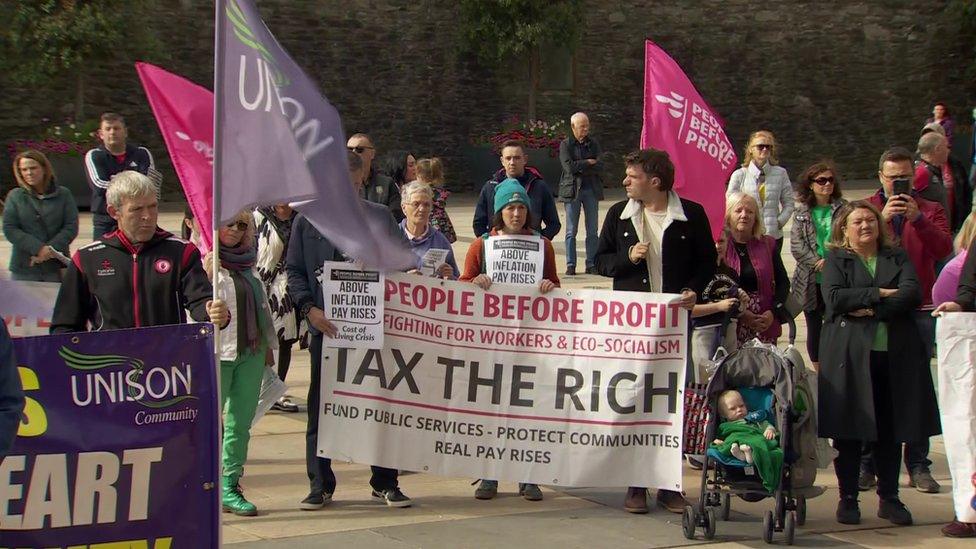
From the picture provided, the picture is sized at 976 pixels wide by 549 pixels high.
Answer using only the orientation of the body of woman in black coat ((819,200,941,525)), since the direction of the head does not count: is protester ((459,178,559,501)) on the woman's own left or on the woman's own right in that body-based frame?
on the woman's own right

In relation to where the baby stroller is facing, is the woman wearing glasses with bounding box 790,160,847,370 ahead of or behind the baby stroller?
behind

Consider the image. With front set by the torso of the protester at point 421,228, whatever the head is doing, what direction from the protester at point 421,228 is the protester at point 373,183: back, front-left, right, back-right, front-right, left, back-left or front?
back

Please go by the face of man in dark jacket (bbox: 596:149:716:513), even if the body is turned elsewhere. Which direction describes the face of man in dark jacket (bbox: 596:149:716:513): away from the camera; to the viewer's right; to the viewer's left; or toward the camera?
to the viewer's left

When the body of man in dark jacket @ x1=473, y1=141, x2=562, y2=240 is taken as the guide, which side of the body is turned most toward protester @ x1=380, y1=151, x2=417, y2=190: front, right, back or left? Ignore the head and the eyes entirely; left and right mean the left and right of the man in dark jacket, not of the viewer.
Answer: right

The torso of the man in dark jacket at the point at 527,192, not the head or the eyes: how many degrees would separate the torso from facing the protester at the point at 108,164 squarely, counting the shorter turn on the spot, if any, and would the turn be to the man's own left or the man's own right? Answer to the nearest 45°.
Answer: approximately 90° to the man's own right
